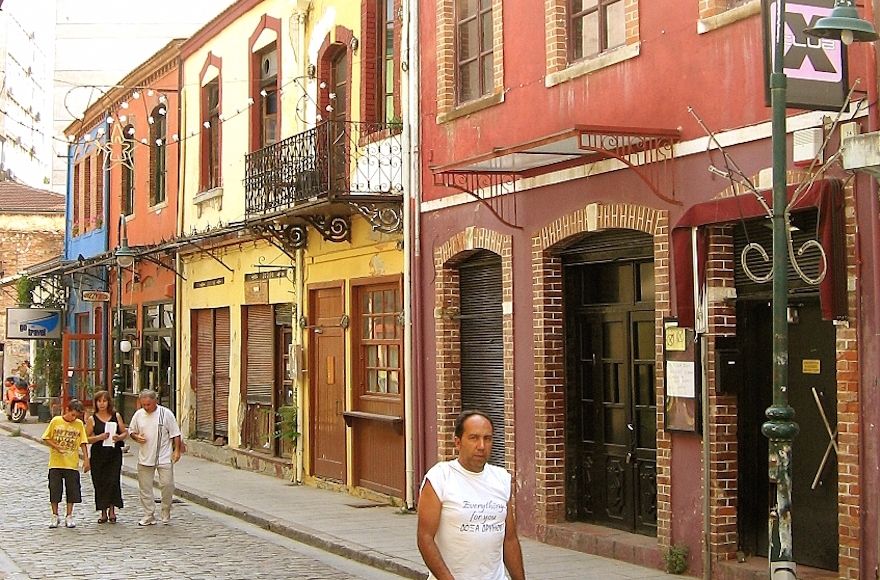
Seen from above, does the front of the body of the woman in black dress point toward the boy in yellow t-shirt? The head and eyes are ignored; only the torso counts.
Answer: no

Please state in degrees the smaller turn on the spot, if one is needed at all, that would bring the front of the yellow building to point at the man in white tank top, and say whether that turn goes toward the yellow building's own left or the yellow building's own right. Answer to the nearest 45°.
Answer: approximately 45° to the yellow building's own left

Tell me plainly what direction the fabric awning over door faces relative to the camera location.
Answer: facing the viewer and to the left of the viewer

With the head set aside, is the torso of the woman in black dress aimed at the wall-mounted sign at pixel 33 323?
no

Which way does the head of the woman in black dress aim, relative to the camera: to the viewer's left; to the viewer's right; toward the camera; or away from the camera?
toward the camera

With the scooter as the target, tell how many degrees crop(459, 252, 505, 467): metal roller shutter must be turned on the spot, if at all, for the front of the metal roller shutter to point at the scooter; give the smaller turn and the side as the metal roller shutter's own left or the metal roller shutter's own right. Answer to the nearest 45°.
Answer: approximately 90° to the metal roller shutter's own right

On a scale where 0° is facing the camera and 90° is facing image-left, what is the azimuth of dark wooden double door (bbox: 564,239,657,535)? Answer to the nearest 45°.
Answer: approximately 45°

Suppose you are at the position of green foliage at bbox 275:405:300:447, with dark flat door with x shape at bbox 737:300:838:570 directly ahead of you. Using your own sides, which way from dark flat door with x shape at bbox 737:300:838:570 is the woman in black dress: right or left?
right

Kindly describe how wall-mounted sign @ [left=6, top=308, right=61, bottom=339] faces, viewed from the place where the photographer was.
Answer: facing the viewer

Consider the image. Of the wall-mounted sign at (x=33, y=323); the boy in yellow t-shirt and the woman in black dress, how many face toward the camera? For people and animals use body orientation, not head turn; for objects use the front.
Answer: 3

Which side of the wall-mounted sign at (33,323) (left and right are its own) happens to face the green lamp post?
front

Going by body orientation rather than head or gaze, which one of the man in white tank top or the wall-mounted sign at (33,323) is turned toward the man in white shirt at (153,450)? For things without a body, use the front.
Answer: the wall-mounted sign

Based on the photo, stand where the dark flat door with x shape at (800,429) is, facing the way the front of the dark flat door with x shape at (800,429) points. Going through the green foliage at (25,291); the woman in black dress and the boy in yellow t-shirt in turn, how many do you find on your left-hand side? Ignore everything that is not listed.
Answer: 0

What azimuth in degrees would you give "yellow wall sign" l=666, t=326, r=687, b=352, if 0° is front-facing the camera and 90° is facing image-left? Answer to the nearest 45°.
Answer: approximately 45°

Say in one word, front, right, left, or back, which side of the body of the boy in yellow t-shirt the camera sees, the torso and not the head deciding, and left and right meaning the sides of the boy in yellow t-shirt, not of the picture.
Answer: front

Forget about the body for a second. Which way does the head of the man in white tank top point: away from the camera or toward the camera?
toward the camera

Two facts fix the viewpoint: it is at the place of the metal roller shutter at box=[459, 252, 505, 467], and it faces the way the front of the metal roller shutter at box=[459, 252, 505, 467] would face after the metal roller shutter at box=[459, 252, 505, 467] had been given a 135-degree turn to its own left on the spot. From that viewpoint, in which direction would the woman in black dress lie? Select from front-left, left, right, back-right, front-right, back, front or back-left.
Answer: back
